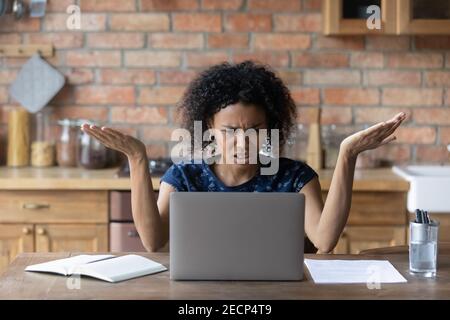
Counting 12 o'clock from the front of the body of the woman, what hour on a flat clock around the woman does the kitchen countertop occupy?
The kitchen countertop is roughly at 5 o'clock from the woman.

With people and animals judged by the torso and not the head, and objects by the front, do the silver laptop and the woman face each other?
yes

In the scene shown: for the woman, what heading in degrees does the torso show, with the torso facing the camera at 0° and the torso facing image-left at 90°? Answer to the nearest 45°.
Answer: approximately 0°

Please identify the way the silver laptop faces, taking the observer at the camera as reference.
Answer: facing away from the viewer

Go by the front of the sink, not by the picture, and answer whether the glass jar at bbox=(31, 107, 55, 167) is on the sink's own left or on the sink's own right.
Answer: on the sink's own right

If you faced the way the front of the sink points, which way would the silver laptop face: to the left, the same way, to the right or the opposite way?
the opposite way

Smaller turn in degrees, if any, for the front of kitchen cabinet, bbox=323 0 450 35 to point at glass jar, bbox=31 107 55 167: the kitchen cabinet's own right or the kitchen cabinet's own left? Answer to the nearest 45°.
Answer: approximately 90° to the kitchen cabinet's own right

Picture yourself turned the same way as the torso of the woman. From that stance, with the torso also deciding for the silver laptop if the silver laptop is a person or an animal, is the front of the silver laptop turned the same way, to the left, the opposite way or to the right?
the opposite way
